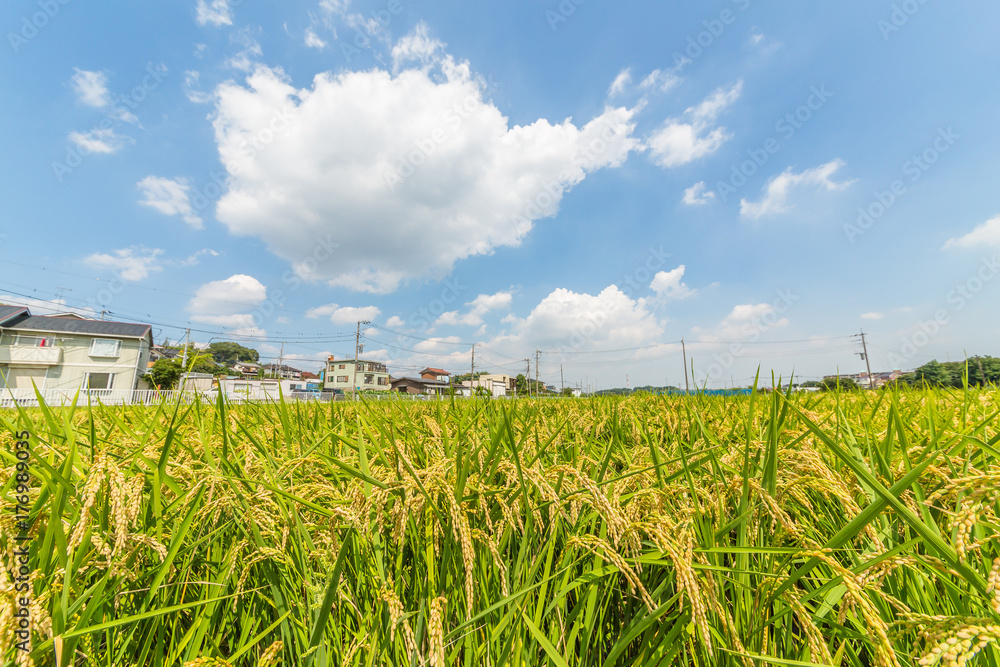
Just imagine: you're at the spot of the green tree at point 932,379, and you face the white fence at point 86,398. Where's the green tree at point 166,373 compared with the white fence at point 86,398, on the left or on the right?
right

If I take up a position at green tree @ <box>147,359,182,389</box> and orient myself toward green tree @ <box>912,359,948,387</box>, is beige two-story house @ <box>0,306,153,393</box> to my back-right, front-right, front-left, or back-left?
back-right

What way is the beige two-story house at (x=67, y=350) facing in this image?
toward the camera

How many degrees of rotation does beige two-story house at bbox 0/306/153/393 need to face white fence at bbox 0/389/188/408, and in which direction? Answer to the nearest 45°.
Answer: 0° — it already faces it
